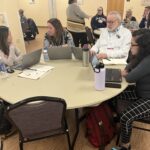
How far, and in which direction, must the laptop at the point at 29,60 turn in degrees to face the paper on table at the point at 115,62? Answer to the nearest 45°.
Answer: approximately 135° to its right

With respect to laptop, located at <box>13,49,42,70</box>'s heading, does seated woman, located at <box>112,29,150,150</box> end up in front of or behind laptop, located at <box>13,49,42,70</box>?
behind

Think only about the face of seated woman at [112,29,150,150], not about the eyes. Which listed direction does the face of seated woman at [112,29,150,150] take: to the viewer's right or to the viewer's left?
to the viewer's left

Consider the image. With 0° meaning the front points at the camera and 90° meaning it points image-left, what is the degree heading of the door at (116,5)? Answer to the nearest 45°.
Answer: approximately 0°

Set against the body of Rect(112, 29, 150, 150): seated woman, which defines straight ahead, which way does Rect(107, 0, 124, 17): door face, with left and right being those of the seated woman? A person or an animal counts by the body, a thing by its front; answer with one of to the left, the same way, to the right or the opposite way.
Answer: to the left

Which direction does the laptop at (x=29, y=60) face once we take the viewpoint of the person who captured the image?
facing away from the viewer and to the left of the viewer

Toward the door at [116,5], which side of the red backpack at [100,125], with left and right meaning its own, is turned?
back

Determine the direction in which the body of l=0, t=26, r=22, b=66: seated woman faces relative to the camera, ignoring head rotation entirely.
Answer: to the viewer's right

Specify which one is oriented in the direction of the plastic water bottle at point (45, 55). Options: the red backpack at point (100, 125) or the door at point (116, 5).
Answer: the door

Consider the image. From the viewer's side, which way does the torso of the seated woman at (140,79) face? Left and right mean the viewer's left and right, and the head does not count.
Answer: facing to the left of the viewer

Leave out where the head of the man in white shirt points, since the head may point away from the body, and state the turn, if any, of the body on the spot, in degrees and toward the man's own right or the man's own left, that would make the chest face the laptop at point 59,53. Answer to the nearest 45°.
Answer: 0° — they already face it

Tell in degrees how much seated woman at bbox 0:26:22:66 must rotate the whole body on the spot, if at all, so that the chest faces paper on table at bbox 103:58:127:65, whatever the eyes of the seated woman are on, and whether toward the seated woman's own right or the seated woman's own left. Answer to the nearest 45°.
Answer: approximately 45° to the seated woman's own right

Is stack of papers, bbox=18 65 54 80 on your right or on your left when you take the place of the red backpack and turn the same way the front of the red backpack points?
on your right
